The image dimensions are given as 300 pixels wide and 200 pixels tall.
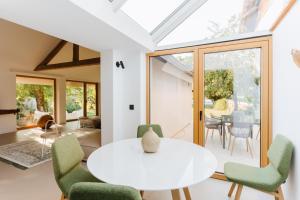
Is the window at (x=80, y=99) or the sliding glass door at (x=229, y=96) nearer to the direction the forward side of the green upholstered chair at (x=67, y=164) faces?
the sliding glass door

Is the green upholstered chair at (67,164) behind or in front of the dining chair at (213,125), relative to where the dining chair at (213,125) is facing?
behind

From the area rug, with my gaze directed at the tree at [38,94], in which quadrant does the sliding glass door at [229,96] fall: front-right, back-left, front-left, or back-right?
back-right

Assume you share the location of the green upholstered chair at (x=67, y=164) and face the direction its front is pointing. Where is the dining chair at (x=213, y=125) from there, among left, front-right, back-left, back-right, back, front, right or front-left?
front-left

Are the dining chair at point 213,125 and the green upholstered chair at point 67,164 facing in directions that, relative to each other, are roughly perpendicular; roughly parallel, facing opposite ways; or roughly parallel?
roughly parallel
